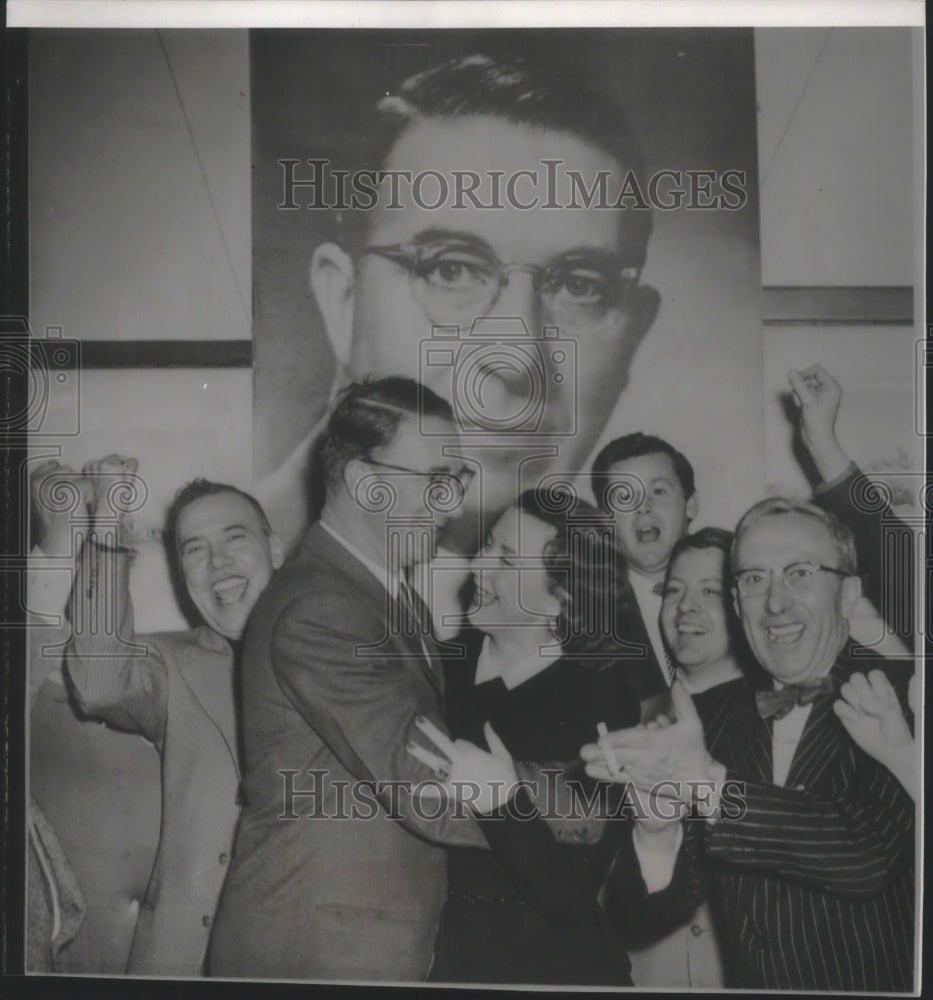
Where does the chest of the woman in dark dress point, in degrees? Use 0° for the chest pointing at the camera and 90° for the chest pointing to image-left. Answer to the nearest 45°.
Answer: approximately 45°

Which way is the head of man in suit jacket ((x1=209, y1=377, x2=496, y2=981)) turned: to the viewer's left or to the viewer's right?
to the viewer's right

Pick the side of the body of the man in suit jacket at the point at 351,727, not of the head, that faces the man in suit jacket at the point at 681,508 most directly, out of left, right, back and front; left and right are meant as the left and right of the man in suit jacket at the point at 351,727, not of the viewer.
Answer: front

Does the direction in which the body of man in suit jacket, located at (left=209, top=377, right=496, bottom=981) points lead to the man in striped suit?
yes

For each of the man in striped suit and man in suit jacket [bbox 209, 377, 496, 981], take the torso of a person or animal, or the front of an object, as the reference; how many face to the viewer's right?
1

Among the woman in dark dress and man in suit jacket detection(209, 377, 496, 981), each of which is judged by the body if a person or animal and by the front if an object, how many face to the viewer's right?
1

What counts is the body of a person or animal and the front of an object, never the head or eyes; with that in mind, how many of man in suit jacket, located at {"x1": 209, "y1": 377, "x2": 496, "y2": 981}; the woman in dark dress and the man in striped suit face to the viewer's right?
1

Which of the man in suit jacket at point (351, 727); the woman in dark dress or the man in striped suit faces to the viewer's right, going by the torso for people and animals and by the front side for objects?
the man in suit jacket

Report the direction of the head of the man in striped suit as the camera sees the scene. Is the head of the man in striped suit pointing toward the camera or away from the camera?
toward the camera

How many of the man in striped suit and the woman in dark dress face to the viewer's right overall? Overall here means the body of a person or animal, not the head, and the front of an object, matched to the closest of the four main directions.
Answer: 0

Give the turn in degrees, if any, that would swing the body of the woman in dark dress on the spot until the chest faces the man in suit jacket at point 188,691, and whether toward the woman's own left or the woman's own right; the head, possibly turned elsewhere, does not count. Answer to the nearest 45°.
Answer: approximately 45° to the woman's own right

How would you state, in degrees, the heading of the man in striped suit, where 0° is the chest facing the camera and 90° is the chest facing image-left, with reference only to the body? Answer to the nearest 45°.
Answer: approximately 45°

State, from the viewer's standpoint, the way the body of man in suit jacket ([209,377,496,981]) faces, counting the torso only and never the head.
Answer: to the viewer's right
